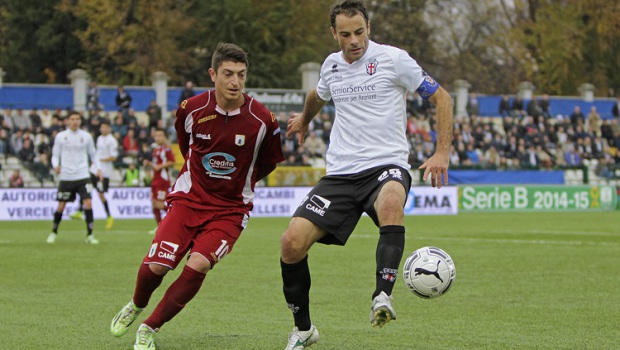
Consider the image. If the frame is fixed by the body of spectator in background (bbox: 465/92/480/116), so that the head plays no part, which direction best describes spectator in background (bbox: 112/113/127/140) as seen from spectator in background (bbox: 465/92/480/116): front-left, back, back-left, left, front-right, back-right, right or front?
front-right

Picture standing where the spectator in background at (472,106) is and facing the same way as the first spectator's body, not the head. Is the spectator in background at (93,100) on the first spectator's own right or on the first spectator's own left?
on the first spectator's own right

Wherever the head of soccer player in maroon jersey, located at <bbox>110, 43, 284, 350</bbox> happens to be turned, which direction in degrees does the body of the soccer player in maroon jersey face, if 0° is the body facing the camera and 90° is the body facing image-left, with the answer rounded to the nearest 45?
approximately 0°

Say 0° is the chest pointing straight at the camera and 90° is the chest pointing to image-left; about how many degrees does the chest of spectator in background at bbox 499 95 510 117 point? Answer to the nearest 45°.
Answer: approximately 0°
